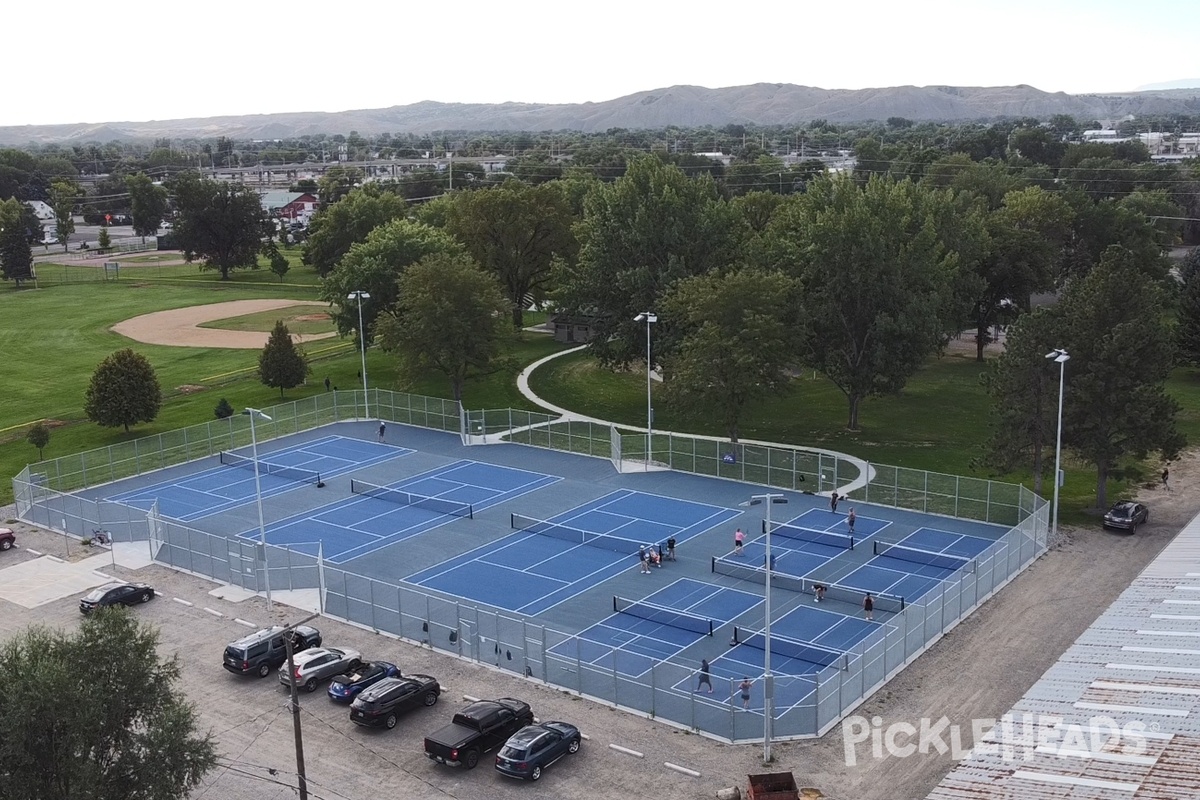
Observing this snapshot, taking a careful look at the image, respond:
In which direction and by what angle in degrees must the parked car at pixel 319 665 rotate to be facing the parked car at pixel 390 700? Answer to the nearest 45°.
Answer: approximately 90° to its right

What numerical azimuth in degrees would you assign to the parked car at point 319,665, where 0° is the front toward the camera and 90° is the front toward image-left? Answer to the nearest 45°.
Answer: approximately 225°

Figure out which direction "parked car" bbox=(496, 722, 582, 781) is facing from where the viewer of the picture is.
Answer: facing away from the viewer and to the right of the viewer

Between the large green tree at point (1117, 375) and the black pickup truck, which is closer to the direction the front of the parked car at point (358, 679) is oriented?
the large green tree

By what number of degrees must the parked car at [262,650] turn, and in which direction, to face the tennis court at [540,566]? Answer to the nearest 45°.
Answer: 0° — it already faces it

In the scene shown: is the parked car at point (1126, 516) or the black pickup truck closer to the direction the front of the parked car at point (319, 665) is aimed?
the parked car

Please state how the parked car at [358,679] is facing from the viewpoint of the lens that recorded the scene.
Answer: facing away from the viewer and to the right of the viewer

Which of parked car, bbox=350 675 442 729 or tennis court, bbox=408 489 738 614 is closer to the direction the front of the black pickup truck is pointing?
the tennis court

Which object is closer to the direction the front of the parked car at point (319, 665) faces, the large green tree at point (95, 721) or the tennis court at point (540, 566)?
the tennis court

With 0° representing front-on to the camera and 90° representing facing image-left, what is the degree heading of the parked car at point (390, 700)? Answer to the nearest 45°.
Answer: approximately 225°

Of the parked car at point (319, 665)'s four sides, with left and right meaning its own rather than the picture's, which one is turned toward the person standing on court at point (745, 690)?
right

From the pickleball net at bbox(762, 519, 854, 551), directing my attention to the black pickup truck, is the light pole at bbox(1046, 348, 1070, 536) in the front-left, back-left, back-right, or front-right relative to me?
back-left

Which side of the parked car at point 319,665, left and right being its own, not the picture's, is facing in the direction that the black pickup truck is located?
right

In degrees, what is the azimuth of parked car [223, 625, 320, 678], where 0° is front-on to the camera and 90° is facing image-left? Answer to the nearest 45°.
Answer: approximately 225°

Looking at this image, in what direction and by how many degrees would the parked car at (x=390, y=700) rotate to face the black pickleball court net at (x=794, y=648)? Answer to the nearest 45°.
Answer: approximately 45° to its right
